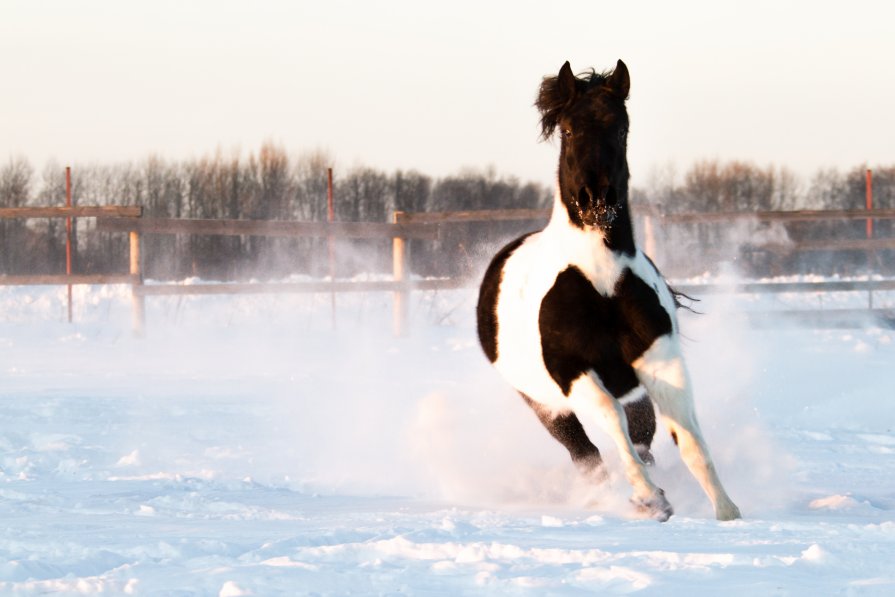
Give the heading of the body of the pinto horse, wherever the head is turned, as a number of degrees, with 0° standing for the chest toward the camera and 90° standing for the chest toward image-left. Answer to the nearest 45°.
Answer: approximately 0°

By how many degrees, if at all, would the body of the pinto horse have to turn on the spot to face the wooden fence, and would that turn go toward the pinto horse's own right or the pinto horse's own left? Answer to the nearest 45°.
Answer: approximately 180°
